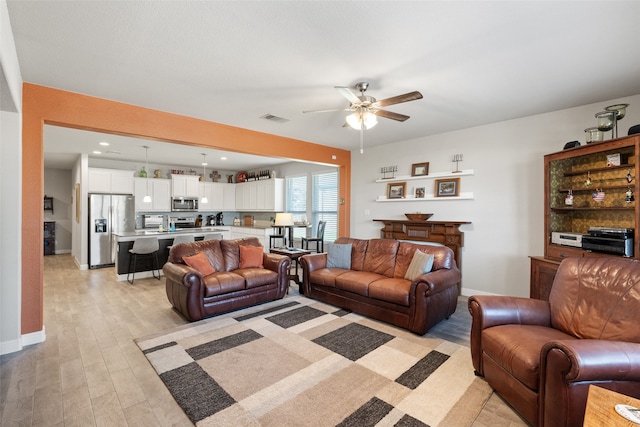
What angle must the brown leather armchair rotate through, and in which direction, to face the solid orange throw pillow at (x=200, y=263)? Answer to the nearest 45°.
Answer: approximately 45° to its right

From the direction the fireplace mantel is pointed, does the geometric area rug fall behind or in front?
in front

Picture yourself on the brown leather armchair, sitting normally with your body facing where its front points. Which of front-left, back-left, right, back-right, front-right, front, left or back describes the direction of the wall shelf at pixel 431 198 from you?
right

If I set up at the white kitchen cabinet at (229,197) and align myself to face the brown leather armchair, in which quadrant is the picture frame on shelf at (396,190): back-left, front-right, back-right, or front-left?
front-left

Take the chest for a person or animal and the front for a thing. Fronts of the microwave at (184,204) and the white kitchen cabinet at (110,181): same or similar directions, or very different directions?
same or similar directions

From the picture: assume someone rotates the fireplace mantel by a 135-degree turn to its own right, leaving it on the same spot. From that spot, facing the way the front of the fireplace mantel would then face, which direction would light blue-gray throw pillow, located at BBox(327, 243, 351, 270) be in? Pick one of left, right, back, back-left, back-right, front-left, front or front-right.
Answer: back-left

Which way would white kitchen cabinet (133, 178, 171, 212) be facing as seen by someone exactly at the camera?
facing the viewer

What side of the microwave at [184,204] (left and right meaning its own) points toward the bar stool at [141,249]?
front

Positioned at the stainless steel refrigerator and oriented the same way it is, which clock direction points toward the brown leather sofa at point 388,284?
The brown leather sofa is roughly at 11 o'clock from the stainless steel refrigerator.

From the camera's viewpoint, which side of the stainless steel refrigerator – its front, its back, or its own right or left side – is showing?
front

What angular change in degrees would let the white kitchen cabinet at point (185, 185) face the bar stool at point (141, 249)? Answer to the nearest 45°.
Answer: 0° — it already faces it

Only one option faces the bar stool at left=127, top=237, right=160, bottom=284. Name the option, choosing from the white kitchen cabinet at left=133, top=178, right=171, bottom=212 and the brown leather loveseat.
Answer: the white kitchen cabinet

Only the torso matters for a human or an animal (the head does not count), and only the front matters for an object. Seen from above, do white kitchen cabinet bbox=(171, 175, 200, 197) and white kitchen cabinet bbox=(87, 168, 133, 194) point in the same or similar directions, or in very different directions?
same or similar directions

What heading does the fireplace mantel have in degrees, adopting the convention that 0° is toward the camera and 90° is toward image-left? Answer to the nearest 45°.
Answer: approximately 45°

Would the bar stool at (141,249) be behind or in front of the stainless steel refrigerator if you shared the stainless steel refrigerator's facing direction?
in front

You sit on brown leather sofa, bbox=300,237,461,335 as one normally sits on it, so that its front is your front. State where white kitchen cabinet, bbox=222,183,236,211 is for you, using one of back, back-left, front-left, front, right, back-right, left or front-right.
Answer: right

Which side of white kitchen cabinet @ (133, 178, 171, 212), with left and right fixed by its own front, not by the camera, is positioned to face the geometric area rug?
front
